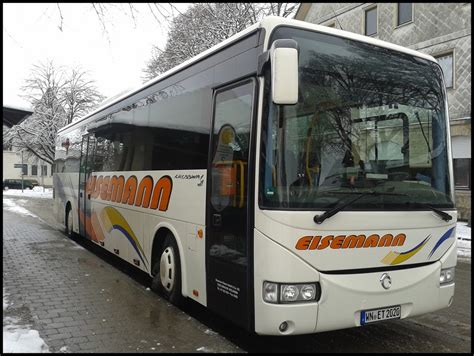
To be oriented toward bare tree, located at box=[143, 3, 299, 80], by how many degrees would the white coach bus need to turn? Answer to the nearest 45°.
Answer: approximately 135° to its left

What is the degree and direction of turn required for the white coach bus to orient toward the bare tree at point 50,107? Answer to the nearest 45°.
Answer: approximately 180°

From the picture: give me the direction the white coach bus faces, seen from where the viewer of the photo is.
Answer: facing the viewer and to the right of the viewer

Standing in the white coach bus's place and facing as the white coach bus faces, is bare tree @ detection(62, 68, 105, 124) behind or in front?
behind
